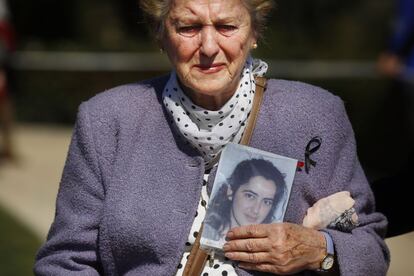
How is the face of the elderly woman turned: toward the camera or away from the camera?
toward the camera

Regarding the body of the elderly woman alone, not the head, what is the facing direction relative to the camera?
toward the camera
